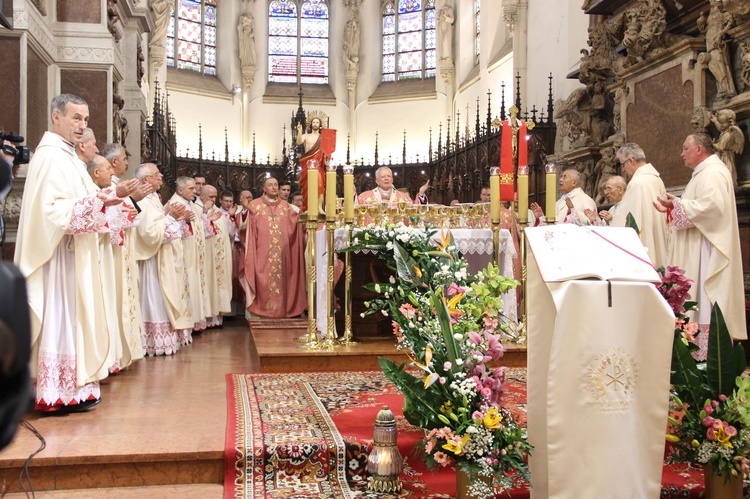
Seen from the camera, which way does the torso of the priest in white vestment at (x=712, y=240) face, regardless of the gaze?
to the viewer's left

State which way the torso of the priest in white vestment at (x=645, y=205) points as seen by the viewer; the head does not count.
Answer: to the viewer's left

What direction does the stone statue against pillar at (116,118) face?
to the viewer's right

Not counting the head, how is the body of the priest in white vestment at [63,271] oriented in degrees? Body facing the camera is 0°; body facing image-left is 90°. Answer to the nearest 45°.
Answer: approximately 270°

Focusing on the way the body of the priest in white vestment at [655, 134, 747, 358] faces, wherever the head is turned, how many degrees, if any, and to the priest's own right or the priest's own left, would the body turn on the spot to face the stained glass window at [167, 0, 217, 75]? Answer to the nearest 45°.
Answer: approximately 45° to the priest's own right

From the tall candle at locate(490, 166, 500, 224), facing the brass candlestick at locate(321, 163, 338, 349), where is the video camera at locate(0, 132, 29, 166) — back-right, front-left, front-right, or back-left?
front-left

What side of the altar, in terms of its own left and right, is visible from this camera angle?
front

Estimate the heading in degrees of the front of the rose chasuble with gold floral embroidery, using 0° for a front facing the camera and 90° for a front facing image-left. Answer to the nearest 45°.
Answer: approximately 0°

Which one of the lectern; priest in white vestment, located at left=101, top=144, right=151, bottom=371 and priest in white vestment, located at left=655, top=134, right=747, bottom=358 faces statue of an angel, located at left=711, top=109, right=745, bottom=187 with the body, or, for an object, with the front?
priest in white vestment, located at left=101, top=144, right=151, bottom=371

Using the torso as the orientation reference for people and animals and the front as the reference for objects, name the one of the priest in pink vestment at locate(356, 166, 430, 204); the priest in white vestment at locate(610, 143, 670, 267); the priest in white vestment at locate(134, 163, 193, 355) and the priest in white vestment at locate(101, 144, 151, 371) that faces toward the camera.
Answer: the priest in pink vestment at locate(356, 166, 430, 204)

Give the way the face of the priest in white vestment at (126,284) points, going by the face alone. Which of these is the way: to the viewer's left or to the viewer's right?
to the viewer's right

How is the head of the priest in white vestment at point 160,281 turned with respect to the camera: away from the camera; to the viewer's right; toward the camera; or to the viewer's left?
to the viewer's right

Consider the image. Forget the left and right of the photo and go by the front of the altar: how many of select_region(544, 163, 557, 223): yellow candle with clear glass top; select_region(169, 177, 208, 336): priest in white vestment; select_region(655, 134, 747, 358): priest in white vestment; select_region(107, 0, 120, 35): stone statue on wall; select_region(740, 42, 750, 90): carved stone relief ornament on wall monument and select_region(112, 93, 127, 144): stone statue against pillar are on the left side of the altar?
3

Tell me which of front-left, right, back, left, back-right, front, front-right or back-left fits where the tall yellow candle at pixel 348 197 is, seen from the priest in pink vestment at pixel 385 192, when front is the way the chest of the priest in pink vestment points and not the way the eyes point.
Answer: front

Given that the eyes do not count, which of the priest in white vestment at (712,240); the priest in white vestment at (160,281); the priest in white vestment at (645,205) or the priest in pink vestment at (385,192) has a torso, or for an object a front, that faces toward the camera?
the priest in pink vestment at (385,192)

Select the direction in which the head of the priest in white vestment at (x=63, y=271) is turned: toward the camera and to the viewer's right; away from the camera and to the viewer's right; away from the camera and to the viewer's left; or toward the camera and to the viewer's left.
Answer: toward the camera and to the viewer's right

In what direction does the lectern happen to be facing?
toward the camera

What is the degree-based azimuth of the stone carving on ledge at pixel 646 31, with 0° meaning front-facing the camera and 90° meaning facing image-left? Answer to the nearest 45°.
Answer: approximately 45°

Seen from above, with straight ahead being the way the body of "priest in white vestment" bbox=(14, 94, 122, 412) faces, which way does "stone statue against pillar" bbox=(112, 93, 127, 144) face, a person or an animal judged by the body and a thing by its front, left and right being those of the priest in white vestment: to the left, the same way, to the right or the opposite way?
the same way

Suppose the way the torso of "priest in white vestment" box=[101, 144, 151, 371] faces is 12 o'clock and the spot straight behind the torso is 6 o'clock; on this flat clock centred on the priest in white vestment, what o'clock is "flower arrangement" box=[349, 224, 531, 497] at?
The flower arrangement is roughly at 2 o'clock from the priest in white vestment.

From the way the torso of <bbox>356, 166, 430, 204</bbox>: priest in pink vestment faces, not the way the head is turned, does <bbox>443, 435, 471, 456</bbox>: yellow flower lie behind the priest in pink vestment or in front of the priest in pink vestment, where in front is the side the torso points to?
in front

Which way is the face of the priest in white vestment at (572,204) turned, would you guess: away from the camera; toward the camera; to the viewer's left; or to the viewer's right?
to the viewer's left
